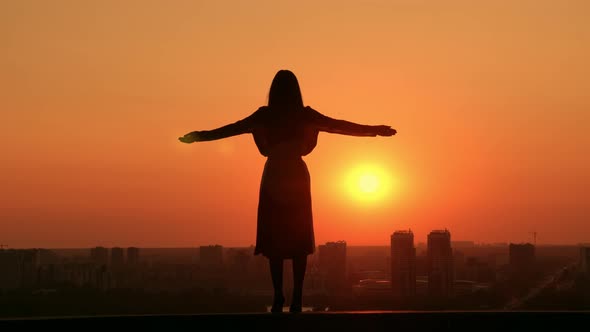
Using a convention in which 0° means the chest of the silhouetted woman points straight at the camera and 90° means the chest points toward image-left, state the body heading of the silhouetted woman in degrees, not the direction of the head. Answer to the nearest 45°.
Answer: approximately 180°
